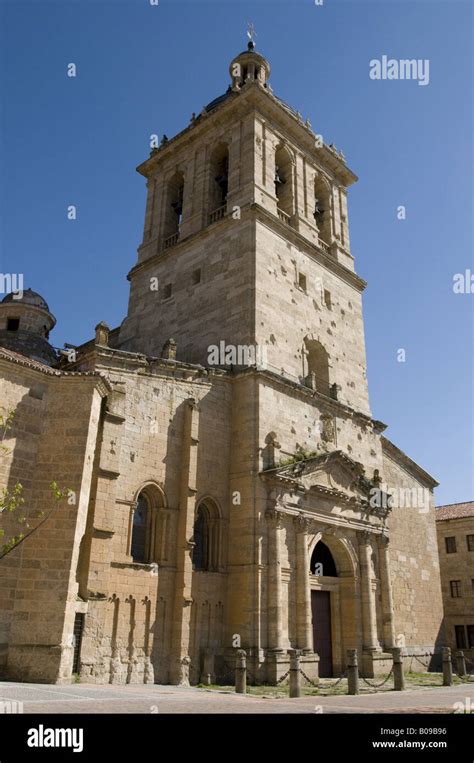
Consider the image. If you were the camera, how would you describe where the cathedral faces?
facing the viewer and to the right of the viewer

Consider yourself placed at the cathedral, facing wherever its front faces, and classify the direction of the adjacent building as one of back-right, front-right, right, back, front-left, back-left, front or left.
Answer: left
